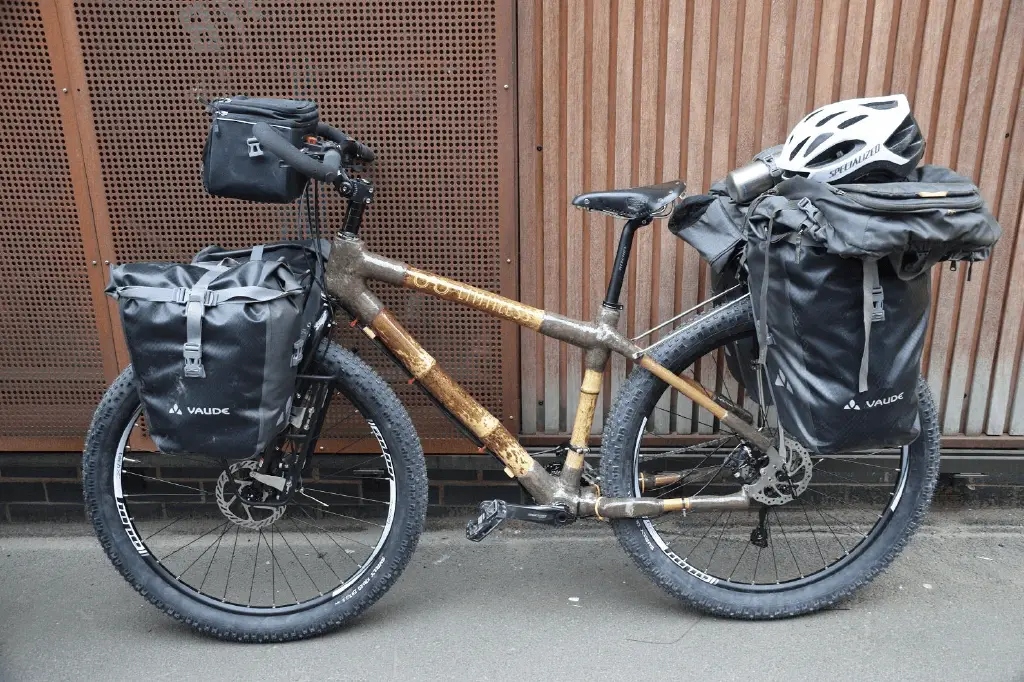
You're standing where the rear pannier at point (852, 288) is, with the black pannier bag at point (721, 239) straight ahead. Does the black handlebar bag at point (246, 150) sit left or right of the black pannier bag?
left

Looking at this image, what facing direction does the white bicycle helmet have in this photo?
to the viewer's left

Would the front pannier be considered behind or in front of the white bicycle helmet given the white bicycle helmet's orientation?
in front

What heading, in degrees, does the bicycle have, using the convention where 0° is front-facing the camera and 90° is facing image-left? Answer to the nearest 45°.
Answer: approximately 90°
